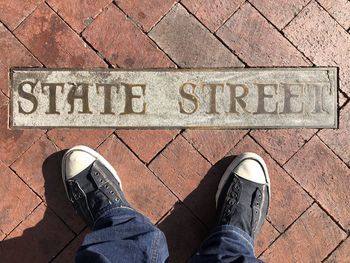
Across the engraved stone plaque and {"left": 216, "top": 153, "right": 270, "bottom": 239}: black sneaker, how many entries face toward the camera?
1

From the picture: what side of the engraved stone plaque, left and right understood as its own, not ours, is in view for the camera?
front

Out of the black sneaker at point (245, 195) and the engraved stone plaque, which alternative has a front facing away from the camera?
the black sneaker

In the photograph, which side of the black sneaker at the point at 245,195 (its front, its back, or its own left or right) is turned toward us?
back

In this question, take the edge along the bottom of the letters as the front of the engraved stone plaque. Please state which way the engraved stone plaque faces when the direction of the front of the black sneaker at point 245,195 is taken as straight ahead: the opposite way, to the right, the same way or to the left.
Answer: the opposite way
